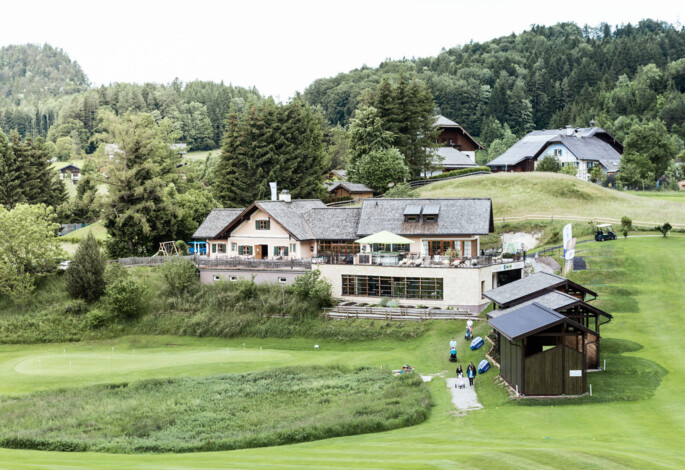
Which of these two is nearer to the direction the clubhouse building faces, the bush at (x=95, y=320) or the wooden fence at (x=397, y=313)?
the wooden fence

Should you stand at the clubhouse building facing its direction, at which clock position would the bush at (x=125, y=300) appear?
The bush is roughly at 3 o'clock from the clubhouse building.

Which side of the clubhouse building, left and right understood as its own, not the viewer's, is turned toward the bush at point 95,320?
right

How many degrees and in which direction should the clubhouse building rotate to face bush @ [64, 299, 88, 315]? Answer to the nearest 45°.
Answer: approximately 90° to its right

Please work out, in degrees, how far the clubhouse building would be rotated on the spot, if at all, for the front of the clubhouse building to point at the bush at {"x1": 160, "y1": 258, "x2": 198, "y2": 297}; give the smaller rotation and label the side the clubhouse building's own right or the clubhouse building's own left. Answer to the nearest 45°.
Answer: approximately 90° to the clubhouse building's own right

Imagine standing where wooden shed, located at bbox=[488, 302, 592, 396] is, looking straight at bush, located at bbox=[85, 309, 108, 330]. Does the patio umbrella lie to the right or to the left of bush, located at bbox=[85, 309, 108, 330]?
right

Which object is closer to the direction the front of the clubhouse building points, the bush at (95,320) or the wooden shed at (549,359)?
the wooden shed

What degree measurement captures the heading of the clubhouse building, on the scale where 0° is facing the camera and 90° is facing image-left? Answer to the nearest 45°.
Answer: approximately 0°

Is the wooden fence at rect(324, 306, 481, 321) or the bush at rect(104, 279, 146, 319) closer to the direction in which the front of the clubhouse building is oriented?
the wooden fence
